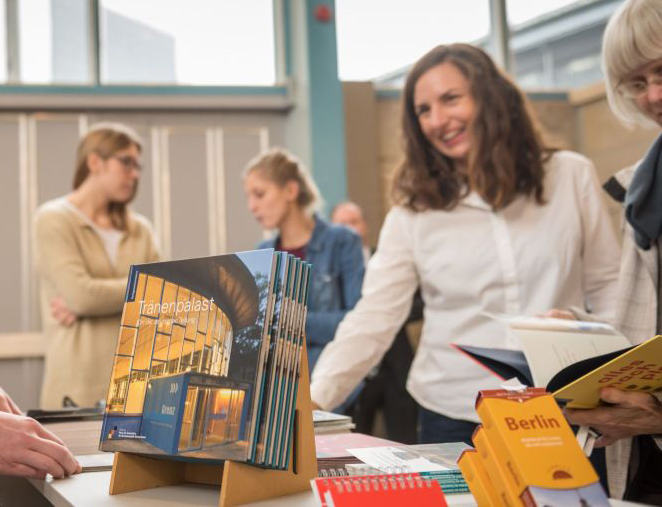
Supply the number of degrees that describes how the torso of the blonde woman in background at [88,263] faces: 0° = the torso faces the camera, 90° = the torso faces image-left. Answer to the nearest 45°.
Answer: approximately 315°

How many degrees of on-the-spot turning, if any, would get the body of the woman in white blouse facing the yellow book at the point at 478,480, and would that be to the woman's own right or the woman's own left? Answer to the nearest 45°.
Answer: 0° — they already face it

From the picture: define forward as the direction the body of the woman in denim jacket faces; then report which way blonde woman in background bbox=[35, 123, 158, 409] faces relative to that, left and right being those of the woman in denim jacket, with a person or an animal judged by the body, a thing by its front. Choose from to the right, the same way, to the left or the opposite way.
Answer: to the left

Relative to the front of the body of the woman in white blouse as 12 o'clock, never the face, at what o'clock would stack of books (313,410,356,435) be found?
The stack of books is roughly at 1 o'clock from the woman in white blouse.
